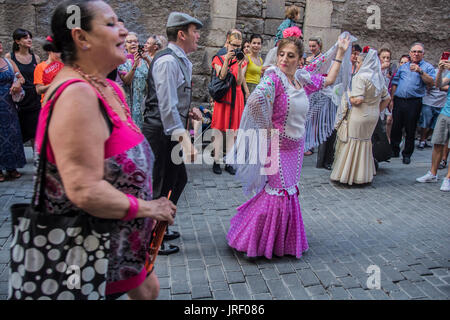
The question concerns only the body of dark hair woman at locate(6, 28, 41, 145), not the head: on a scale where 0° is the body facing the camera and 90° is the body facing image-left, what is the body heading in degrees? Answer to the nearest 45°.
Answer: approximately 315°

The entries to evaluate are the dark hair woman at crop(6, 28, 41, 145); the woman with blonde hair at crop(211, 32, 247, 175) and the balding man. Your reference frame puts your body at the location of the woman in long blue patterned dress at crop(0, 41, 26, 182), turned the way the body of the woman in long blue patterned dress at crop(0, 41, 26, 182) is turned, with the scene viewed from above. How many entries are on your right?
0

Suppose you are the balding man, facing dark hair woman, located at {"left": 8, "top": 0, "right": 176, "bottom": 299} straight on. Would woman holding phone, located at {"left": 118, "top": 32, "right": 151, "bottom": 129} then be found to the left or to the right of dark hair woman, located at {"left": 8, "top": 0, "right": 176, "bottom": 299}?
right

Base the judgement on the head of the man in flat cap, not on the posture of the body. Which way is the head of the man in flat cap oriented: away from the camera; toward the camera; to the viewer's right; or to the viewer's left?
to the viewer's right

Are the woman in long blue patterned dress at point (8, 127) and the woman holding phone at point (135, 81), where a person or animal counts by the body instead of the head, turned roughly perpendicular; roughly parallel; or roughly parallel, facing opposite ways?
roughly parallel

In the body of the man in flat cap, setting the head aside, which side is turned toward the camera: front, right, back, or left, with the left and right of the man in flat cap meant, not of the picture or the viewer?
right

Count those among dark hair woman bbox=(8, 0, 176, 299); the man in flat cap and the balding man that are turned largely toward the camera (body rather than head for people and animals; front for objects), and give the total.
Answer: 1

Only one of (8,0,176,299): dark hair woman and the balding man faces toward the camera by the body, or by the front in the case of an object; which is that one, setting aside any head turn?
the balding man

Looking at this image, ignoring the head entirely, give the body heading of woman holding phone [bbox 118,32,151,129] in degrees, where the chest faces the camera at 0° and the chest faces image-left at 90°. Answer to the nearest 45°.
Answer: approximately 315°

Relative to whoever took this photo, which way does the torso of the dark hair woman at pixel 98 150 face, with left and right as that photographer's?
facing to the right of the viewer

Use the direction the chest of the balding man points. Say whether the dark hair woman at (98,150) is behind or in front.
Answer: in front

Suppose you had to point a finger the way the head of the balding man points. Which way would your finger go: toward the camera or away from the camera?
toward the camera

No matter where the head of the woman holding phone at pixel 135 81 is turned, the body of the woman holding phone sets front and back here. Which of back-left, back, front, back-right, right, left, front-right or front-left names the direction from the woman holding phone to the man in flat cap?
front-right

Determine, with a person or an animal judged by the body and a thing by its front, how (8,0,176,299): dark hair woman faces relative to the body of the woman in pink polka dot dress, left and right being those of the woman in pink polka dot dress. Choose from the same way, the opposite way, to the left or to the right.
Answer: to the left

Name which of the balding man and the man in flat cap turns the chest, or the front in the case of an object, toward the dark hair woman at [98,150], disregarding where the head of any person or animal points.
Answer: the balding man

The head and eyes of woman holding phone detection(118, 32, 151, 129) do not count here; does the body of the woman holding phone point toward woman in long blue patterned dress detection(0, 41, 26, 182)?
no
